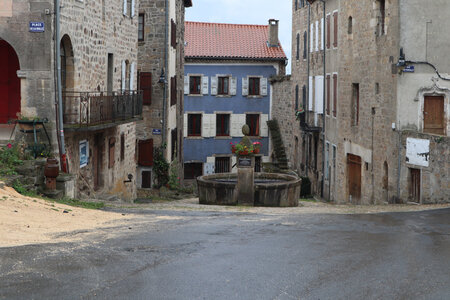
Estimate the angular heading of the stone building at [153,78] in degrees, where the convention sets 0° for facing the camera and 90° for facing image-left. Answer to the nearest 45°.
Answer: approximately 315°

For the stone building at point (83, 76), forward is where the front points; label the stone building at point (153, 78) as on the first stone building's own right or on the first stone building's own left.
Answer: on the first stone building's own left

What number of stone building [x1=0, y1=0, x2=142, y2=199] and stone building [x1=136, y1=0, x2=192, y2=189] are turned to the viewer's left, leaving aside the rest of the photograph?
0

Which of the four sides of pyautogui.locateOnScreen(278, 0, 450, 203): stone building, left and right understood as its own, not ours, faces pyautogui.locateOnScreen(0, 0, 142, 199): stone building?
front

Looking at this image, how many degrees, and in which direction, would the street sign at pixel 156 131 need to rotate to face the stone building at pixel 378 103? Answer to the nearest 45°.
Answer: approximately 45° to its left

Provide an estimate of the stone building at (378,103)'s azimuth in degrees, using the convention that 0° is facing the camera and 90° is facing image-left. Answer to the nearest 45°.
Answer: approximately 45°
